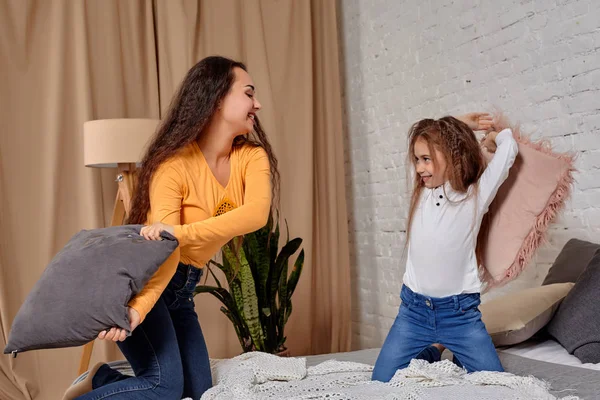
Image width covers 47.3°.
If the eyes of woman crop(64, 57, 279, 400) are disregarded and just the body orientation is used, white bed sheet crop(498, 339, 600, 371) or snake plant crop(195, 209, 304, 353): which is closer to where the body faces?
the white bed sheet

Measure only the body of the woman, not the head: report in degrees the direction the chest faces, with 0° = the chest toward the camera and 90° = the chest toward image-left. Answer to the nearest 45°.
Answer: approximately 315°

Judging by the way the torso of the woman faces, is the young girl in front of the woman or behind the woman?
in front

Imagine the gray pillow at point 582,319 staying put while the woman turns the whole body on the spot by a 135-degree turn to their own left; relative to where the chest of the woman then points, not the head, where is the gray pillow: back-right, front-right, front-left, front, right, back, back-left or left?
right

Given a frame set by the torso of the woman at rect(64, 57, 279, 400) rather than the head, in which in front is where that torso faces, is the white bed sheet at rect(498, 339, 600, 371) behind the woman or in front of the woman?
in front

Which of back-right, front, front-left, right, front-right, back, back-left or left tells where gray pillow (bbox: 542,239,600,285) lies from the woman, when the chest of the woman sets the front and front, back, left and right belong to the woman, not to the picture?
front-left

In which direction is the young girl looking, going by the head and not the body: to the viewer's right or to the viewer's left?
to the viewer's left

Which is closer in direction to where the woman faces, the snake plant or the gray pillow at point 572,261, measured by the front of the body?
the gray pillow
